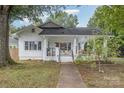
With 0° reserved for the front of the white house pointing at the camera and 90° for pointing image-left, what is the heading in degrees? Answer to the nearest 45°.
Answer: approximately 0°

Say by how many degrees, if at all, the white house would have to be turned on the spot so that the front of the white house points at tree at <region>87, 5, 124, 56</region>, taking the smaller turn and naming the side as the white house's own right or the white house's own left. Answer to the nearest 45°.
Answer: approximately 45° to the white house's own left
